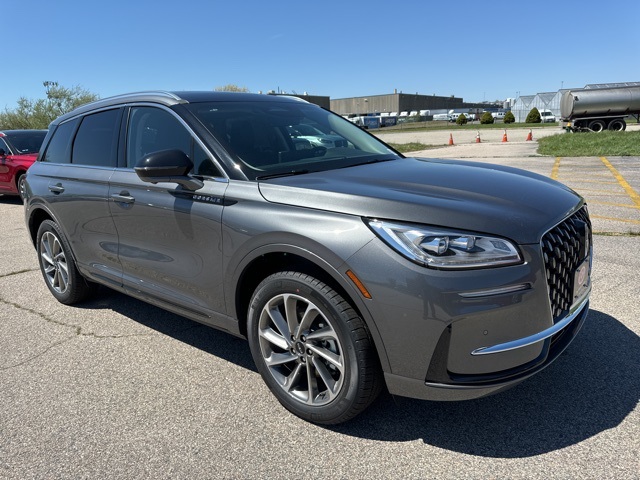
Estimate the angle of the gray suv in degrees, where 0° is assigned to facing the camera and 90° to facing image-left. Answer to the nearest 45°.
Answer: approximately 315°

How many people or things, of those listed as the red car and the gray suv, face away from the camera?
0

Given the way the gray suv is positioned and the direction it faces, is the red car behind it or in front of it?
behind

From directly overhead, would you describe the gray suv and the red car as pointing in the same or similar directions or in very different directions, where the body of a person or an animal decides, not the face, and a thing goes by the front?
same or similar directions

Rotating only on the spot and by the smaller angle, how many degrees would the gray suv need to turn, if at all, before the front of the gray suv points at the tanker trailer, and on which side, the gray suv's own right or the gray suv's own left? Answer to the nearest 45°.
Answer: approximately 90° to the gray suv's own left

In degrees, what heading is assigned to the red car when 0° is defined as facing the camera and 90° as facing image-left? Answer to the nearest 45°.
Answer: approximately 315°
